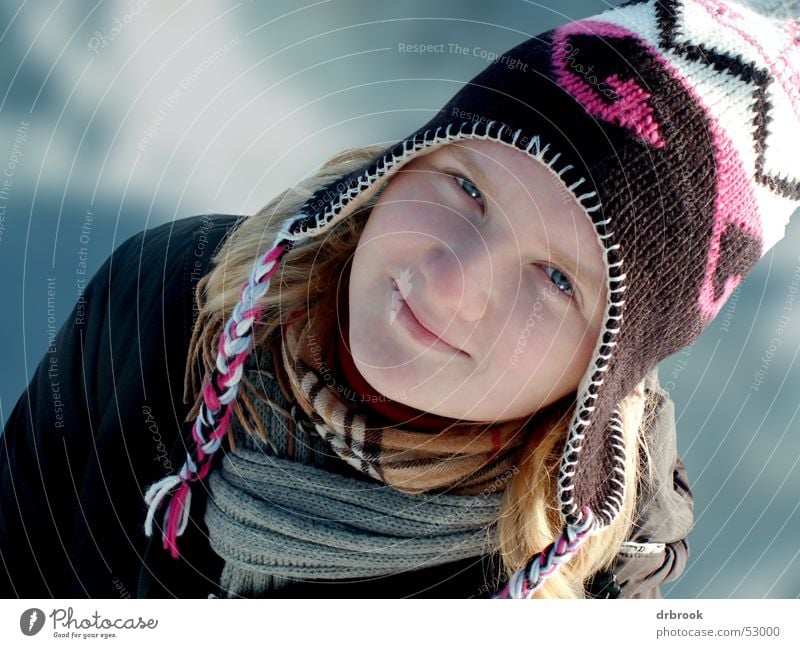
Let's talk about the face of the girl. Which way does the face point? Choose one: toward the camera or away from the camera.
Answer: toward the camera

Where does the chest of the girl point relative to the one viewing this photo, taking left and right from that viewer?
facing the viewer
